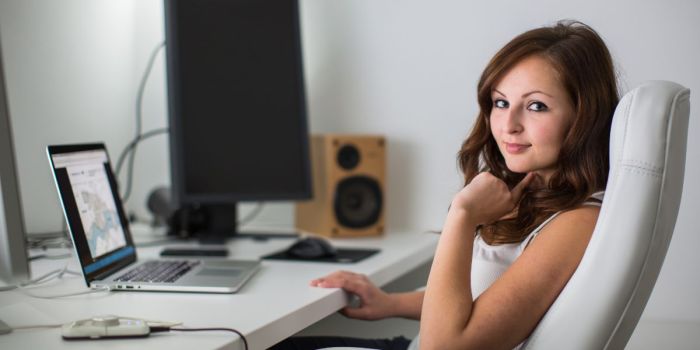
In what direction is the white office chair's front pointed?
to the viewer's left

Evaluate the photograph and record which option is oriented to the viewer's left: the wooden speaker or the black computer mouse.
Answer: the black computer mouse

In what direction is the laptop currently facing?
to the viewer's right

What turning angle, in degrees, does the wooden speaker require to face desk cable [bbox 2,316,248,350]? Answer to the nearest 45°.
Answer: approximately 45° to its right

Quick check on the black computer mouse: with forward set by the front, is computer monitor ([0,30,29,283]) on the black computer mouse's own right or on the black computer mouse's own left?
on the black computer mouse's own left

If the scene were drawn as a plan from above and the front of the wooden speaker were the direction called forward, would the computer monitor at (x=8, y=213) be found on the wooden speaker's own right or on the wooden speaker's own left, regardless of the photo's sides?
on the wooden speaker's own right
